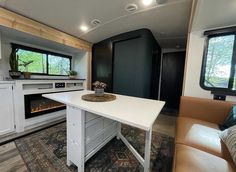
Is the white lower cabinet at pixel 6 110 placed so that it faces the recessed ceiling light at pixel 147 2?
yes

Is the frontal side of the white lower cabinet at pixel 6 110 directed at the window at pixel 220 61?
yes

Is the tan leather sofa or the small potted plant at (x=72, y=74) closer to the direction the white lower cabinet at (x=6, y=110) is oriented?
the tan leather sofa

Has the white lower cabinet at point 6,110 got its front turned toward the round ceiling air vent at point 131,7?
yes

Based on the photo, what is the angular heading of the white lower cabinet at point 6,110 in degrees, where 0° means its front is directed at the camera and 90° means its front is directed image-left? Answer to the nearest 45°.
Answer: approximately 315°

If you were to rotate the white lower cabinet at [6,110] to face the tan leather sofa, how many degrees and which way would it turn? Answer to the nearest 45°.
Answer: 0° — it already faces it
